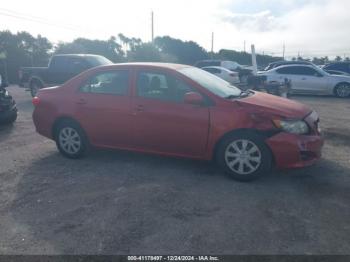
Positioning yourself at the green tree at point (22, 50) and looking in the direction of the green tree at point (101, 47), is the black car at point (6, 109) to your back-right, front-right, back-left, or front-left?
back-right

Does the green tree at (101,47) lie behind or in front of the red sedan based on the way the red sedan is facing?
behind

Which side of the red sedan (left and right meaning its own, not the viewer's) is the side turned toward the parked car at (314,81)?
left

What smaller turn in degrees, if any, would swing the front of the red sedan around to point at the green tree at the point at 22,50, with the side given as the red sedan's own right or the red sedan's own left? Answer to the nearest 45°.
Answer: approximately 180°

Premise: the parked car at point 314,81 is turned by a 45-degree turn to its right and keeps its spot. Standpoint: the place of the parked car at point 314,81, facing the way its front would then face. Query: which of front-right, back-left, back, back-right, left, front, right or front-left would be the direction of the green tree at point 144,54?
back

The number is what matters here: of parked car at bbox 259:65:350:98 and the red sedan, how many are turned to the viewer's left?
0

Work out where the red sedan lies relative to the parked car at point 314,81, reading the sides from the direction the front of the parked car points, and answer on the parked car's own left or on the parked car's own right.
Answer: on the parked car's own right

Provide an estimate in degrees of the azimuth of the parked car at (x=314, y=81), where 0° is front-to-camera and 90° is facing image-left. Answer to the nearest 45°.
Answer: approximately 270°

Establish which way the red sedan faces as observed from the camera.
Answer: facing the viewer and to the right of the viewer

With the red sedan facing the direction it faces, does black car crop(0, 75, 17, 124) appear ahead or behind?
behind
